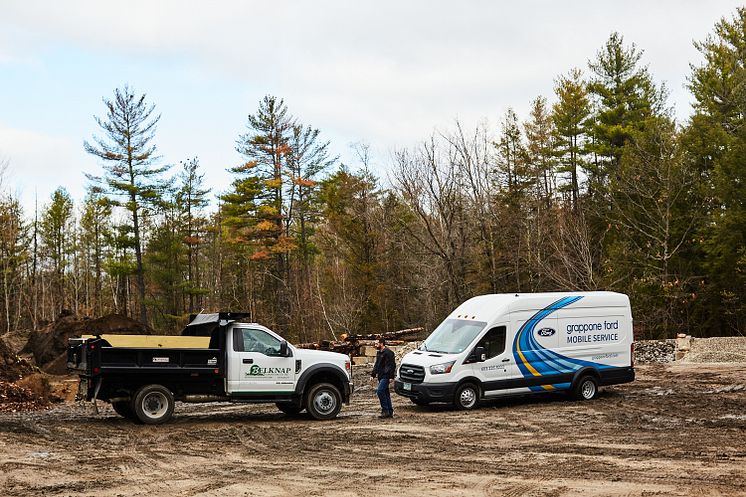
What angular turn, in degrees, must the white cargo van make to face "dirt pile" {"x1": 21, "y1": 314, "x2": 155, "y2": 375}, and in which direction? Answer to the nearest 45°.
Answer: approximately 90° to its right

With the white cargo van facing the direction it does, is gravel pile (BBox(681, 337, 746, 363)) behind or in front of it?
behind

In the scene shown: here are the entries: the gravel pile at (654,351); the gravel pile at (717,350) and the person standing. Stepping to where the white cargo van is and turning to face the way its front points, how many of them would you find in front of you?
1

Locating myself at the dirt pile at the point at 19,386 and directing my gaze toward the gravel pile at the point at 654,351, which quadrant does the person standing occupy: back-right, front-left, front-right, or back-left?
front-right

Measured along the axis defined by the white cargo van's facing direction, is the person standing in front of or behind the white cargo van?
in front

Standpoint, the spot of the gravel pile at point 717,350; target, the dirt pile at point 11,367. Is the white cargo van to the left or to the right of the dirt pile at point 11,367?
left

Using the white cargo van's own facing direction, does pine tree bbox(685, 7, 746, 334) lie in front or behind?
behind

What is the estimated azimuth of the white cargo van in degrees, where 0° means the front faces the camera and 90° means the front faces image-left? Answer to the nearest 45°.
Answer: approximately 45°

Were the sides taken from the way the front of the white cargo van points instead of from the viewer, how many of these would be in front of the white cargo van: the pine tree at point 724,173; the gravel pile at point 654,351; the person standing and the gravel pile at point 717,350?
1

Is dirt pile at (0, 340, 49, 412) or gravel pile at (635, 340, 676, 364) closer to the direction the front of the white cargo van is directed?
the dirt pile

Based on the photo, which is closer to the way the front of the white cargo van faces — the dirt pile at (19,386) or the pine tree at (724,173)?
the dirt pile

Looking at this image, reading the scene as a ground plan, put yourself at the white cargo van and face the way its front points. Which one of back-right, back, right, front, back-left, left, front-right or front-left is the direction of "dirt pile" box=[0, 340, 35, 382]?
front-right

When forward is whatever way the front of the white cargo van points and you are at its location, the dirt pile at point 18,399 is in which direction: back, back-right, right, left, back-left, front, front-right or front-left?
front-right
